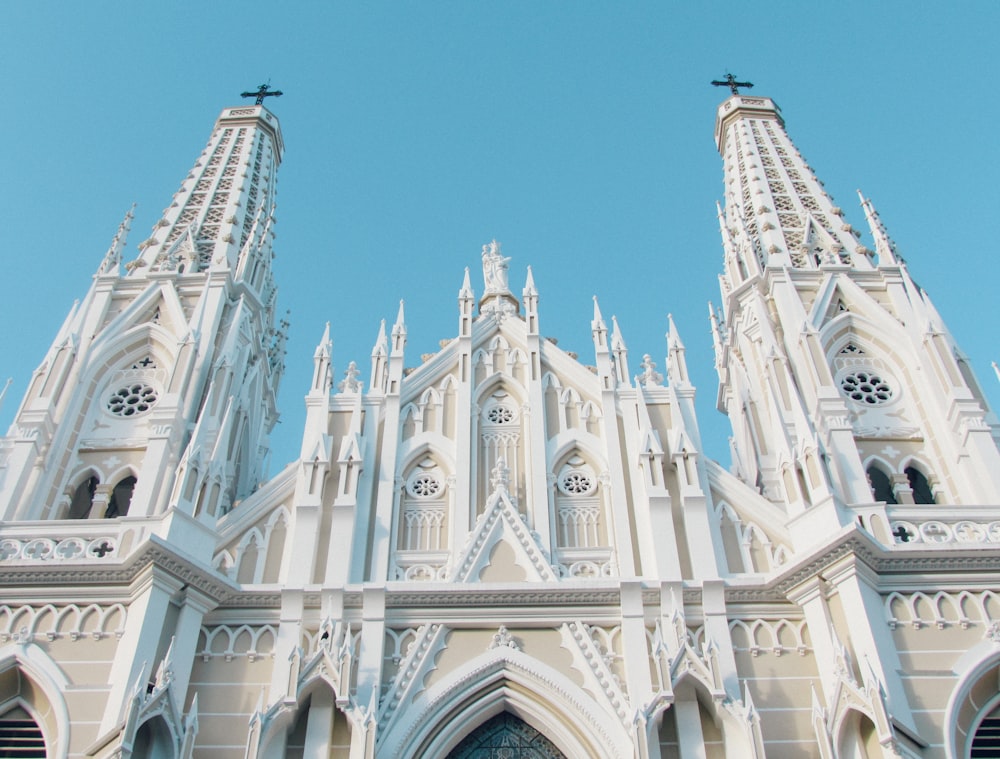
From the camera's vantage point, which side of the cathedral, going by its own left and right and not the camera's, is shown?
front
